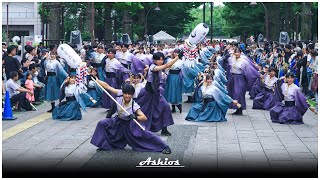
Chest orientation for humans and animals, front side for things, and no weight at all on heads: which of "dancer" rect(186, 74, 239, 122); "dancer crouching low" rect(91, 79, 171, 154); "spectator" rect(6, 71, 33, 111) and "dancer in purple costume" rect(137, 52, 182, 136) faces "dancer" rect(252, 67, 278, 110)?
the spectator

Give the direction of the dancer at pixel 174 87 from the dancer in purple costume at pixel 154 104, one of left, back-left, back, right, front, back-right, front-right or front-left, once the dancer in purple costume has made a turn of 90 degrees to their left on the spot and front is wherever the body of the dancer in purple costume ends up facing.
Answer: front-left

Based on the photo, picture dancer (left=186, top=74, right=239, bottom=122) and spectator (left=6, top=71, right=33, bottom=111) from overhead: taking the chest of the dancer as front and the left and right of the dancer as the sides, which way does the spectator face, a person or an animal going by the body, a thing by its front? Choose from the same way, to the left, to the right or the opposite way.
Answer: to the left

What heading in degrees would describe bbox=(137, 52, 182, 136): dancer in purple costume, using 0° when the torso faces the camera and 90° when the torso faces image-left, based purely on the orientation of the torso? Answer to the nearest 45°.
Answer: approximately 315°

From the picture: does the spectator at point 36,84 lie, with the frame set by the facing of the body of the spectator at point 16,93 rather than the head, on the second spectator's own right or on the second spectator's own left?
on the second spectator's own left

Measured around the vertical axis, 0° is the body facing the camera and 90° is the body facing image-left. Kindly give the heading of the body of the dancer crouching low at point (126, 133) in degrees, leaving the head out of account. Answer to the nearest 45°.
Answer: approximately 0°

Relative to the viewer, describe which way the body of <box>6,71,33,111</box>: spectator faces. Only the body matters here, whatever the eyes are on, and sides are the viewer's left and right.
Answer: facing to the right of the viewer
